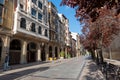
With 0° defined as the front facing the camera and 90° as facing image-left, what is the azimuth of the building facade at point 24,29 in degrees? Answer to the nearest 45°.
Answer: approximately 315°
